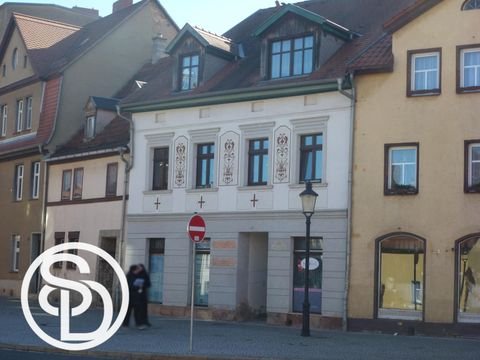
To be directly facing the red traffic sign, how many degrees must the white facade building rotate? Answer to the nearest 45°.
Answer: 0° — it already faces it

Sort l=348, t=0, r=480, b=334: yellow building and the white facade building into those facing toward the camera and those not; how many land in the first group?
2

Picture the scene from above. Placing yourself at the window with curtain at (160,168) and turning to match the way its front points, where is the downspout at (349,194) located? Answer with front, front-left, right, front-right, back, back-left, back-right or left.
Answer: left

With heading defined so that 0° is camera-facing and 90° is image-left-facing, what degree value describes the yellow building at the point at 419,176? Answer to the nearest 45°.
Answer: approximately 0°

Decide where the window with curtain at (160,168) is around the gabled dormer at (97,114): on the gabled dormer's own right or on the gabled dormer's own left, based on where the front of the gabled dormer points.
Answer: on the gabled dormer's own left

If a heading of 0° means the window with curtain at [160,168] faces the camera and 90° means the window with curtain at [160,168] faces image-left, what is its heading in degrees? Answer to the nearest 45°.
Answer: approximately 45°

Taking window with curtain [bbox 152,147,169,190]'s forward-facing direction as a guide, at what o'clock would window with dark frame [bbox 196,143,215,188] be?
window with dark frame [bbox 196,143,215,188] is roughly at 9 o'clock from window with curtain [bbox 152,147,169,190].

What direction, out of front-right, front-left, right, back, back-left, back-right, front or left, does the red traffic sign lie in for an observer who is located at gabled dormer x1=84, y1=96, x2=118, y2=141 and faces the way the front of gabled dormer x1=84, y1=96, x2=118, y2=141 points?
front-left

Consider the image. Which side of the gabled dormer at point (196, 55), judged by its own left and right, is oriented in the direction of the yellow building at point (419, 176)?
left
